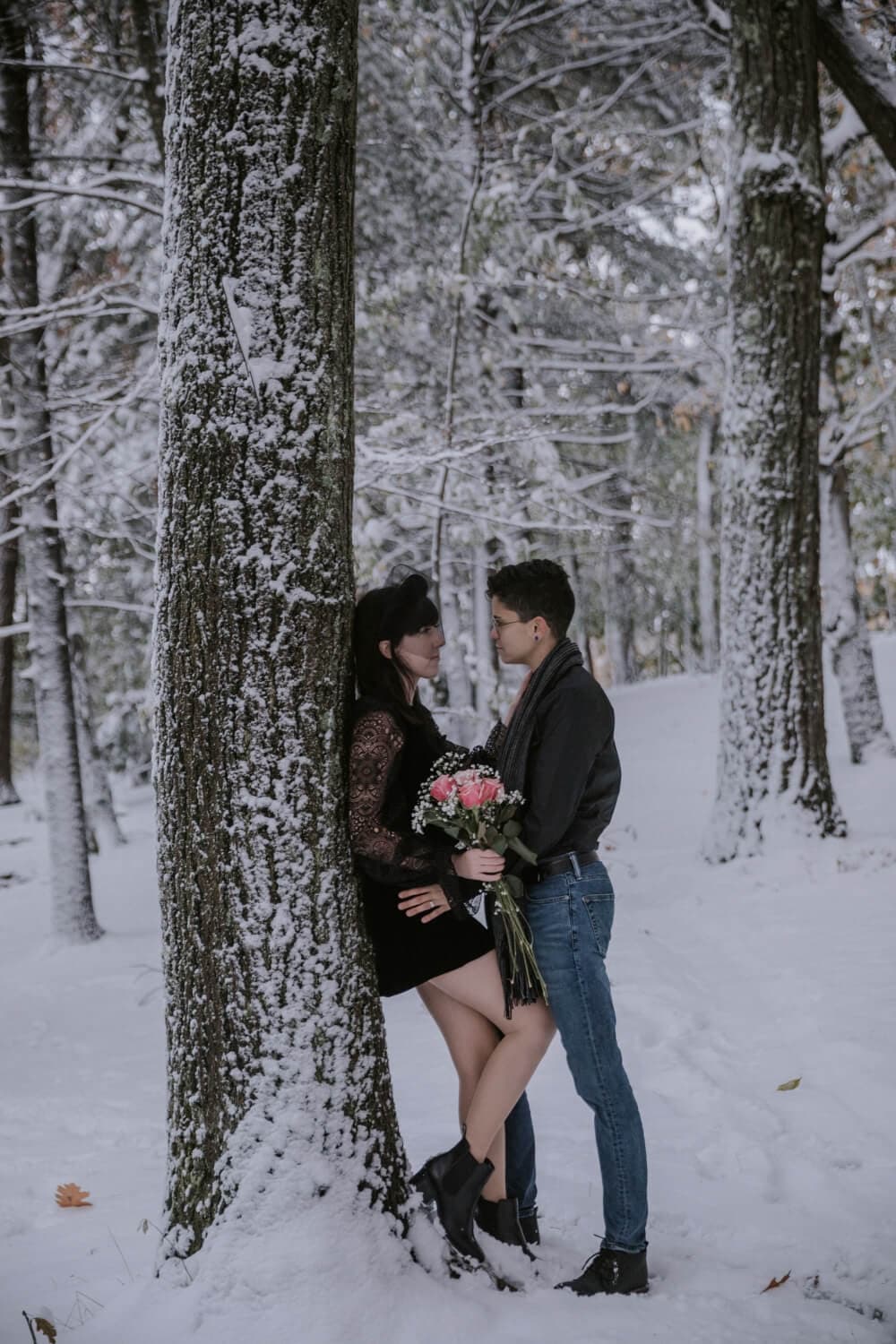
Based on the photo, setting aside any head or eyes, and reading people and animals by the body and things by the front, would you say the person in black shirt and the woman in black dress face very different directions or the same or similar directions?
very different directions

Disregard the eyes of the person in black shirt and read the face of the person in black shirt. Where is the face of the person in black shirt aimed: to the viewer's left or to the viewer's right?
to the viewer's left

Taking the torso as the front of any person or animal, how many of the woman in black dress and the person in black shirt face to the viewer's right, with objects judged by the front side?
1

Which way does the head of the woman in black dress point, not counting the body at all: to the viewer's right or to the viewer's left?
to the viewer's right

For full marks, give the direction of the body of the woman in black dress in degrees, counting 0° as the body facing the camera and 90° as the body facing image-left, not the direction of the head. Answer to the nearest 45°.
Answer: approximately 270°

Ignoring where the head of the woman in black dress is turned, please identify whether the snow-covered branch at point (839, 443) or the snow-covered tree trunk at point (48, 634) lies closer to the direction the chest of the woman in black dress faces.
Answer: the snow-covered branch

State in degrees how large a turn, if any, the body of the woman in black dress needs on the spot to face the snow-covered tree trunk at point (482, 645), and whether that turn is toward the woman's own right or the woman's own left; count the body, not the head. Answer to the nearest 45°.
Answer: approximately 90° to the woman's own left

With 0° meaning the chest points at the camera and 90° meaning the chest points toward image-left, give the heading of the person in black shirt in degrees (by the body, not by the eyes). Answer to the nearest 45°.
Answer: approximately 90°

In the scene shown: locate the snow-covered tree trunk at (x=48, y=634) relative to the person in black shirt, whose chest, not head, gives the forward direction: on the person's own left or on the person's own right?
on the person's own right

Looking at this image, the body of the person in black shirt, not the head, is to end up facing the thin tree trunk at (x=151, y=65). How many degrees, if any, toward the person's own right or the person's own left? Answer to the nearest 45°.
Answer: approximately 45° to the person's own right

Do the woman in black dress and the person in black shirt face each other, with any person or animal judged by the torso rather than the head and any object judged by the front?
yes

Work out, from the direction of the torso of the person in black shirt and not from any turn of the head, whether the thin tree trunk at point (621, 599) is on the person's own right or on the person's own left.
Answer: on the person's own right
